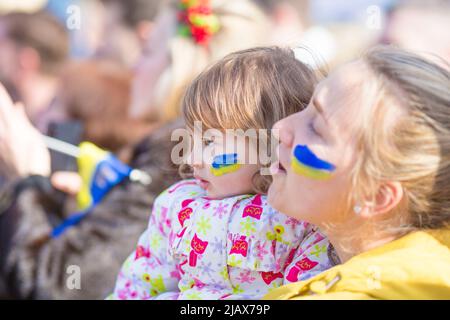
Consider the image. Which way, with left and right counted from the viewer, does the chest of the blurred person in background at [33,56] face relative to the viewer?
facing to the left of the viewer

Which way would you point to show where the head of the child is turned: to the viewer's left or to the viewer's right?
to the viewer's left

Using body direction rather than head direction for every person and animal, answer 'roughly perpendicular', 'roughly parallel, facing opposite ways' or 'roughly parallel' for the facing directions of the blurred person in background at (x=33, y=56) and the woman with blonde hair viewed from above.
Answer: roughly parallel

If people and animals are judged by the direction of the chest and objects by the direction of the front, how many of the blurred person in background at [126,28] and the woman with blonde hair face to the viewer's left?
2

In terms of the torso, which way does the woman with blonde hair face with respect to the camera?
to the viewer's left

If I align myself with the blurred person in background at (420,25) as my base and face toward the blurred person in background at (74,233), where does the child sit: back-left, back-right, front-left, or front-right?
front-left

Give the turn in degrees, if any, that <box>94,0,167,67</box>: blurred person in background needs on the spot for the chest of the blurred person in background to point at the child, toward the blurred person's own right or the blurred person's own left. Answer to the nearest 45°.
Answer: approximately 90° to the blurred person's own left

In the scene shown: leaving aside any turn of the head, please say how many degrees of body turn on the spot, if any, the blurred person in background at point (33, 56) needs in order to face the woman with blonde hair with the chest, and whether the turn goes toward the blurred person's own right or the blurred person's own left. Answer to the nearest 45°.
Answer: approximately 90° to the blurred person's own left

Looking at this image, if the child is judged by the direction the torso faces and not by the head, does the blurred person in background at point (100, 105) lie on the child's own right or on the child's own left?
on the child's own right
